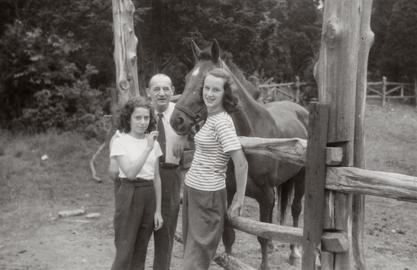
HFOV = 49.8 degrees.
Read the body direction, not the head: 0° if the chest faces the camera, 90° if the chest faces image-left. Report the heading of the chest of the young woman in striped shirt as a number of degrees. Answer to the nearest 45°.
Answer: approximately 45°

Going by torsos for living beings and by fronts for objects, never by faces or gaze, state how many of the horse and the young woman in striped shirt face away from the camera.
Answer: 0

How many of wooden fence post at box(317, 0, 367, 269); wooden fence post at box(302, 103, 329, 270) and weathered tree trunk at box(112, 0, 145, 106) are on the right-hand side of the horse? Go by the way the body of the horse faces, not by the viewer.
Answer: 1

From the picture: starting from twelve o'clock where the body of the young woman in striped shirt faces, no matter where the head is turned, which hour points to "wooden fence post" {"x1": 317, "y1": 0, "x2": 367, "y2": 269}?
The wooden fence post is roughly at 8 o'clock from the young woman in striped shirt.

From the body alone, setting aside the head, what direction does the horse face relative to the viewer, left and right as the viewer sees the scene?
facing the viewer and to the left of the viewer

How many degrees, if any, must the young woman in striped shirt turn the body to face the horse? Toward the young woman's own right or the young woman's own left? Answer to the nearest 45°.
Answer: approximately 135° to the young woman's own right

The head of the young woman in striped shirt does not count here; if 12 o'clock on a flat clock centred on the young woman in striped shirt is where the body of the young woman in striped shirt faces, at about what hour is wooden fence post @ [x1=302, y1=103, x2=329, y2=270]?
The wooden fence post is roughly at 8 o'clock from the young woman in striped shirt.

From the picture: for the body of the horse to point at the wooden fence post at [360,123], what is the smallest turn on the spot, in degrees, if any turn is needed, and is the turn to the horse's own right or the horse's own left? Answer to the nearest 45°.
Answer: approximately 90° to the horse's own left
